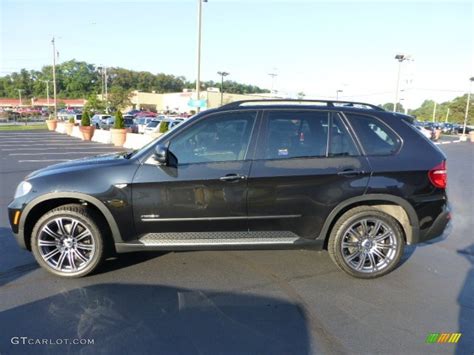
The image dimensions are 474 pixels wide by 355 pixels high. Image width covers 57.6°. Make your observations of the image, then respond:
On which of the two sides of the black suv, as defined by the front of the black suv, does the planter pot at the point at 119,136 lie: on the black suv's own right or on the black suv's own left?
on the black suv's own right

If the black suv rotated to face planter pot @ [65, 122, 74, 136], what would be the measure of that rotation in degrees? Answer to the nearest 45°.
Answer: approximately 45° to its right

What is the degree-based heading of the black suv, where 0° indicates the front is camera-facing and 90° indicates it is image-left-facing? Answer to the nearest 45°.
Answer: approximately 90°

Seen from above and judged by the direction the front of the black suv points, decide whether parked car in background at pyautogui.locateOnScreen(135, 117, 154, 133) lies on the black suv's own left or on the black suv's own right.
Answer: on the black suv's own right
